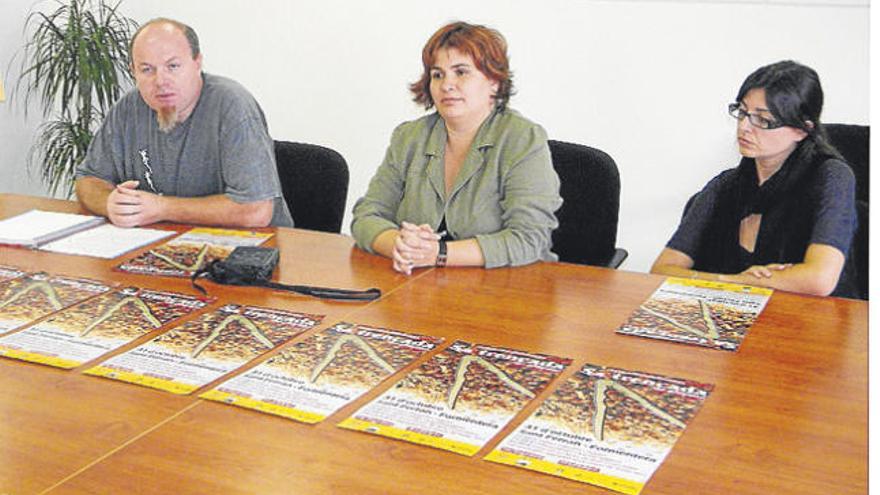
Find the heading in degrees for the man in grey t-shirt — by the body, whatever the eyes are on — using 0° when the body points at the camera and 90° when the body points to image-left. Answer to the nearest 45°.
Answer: approximately 45°

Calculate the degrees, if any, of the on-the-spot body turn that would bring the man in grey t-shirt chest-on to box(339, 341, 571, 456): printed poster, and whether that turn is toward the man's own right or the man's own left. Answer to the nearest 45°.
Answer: approximately 45° to the man's own left

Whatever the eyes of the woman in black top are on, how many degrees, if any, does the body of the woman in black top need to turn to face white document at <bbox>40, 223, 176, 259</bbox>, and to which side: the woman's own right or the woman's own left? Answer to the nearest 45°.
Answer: approximately 45° to the woman's own right

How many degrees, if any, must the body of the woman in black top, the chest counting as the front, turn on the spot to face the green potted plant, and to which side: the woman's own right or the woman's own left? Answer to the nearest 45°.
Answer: approximately 90° to the woman's own right

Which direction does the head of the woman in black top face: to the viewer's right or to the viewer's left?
to the viewer's left

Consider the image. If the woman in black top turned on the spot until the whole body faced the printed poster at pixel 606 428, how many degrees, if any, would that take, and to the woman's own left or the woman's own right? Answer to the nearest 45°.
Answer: approximately 45° to the woman's own left

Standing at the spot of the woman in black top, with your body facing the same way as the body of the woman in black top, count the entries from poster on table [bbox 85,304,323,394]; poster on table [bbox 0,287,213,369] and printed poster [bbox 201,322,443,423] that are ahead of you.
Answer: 3

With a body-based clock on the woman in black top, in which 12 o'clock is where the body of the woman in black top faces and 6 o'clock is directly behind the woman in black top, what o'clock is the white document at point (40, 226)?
The white document is roughly at 1 o'clock from the woman in black top.

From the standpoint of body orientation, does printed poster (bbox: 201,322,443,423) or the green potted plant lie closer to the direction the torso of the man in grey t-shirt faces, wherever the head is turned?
the printed poster
